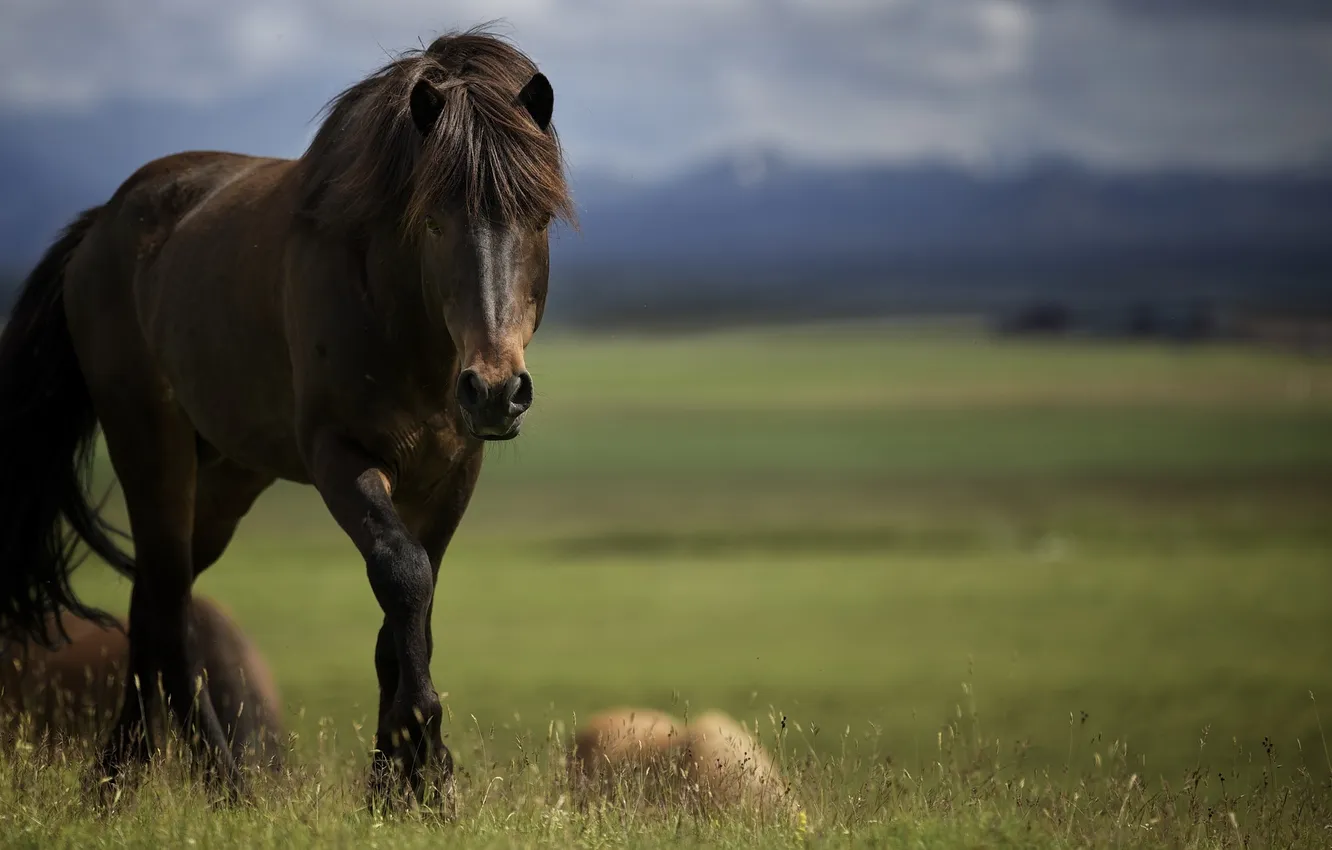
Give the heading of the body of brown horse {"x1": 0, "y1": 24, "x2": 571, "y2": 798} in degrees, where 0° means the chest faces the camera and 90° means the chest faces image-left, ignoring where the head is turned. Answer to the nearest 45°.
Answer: approximately 315°
